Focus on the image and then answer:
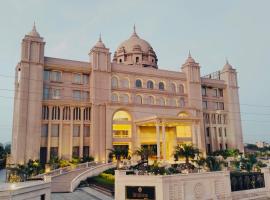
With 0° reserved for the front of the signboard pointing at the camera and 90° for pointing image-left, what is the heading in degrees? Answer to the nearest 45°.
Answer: approximately 0°

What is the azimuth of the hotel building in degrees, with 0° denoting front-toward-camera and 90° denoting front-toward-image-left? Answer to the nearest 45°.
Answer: approximately 315°

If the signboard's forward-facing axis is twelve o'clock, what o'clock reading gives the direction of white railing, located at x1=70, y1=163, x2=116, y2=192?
The white railing is roughly at 5 o'clock from the signboard.

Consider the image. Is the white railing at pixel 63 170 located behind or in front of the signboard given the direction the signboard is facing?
behind

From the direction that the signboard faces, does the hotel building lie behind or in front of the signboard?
behind

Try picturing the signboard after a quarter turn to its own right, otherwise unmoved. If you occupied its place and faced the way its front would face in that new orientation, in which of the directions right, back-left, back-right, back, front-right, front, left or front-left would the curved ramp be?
front-right

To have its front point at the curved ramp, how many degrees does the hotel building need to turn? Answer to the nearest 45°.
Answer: approximately 45° to its right
